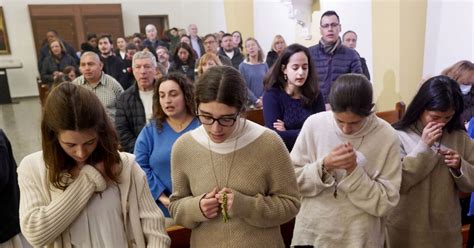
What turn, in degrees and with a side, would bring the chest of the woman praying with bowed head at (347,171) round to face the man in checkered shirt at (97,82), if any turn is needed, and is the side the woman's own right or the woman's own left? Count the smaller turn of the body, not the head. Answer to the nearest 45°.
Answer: approximately 135° to the woman's own right

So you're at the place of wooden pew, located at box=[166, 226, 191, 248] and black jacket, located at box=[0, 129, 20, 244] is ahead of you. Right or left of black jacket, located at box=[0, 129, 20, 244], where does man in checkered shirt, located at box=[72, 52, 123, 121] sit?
right

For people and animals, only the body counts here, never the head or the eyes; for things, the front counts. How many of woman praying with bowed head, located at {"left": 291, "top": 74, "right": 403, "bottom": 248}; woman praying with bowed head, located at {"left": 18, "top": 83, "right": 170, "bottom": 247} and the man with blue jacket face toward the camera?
3

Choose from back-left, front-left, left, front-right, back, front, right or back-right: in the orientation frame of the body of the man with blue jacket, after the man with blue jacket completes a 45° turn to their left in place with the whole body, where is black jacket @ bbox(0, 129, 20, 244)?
right

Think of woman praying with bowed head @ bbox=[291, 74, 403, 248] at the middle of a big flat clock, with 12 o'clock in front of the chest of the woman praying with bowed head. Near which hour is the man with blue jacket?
The man with blue jacket is roughly at 6 o'clock from the woman praying with bowed head.

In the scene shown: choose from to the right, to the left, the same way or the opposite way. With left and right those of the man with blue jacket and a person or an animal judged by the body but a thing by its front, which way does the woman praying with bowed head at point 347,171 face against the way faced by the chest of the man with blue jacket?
the same way

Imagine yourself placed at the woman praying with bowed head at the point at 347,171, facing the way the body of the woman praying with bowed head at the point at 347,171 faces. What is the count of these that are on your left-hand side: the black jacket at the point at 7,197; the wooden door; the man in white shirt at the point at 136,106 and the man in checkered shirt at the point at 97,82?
0

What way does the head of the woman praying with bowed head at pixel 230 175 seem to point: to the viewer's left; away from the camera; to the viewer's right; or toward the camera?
toward the camera

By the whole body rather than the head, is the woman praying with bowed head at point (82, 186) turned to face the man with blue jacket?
no

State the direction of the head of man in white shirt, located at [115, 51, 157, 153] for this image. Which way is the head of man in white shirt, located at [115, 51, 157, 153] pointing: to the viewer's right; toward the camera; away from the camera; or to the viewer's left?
toward the camera

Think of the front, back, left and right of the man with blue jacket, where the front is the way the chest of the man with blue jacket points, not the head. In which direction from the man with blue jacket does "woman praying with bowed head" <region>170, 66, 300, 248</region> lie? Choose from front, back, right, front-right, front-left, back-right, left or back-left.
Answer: front

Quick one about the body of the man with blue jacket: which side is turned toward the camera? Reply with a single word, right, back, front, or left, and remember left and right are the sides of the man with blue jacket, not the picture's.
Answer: front

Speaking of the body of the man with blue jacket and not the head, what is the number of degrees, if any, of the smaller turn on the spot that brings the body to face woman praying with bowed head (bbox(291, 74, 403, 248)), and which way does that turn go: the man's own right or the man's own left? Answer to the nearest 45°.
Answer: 0° — they already face them

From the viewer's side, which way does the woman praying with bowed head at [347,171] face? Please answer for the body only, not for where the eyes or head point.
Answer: toward the camera

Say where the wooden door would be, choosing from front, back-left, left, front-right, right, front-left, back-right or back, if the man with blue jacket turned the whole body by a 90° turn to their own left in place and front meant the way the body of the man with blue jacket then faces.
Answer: back-left

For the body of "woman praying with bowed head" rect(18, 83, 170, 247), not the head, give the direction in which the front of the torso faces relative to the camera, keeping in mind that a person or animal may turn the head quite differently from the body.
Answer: toward the camera

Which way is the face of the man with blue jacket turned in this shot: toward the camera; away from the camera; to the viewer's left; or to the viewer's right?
toward the camera
